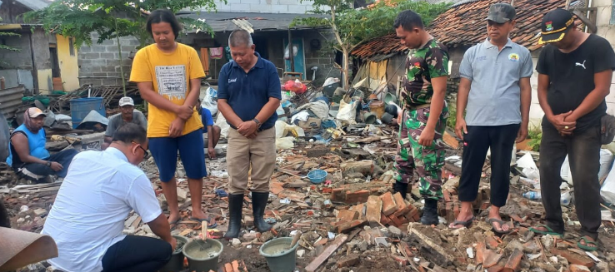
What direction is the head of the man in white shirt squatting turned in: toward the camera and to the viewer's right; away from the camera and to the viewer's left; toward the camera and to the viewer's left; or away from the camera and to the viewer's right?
away from the camera and to the viewer's right

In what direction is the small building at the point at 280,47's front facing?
toward the camera

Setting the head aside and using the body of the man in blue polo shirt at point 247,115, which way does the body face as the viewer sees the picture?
toward the camera

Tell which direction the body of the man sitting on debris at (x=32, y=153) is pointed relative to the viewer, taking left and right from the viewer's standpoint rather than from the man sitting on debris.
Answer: facing the viewer and to the right of the viewer

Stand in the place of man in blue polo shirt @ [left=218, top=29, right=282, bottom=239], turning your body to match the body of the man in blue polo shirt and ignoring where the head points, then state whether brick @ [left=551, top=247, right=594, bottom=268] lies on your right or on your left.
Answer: on your left

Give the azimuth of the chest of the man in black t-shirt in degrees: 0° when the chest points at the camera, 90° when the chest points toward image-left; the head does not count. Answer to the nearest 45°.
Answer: approximately 45°

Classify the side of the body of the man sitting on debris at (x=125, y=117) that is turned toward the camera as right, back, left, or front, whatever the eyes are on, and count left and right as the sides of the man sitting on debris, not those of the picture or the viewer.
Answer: front

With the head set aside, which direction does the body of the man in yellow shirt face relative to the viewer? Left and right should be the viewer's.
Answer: facing the viewer

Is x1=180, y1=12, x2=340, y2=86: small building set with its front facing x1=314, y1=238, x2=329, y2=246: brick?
yes

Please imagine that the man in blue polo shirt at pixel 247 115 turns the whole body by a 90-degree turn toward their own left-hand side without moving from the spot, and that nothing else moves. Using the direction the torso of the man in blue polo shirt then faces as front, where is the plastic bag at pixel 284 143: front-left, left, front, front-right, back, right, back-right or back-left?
left

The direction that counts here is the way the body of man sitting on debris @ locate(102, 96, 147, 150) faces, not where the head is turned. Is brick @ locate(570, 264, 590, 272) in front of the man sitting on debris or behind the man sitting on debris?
in front
